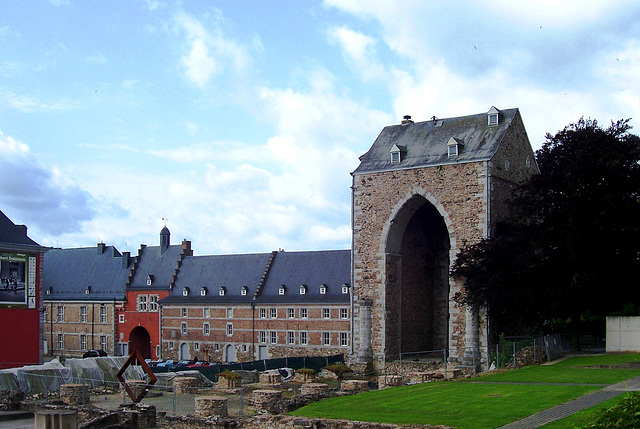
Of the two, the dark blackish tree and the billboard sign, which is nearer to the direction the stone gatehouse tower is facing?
the billboard sign

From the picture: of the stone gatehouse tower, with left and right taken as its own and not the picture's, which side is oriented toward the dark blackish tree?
left

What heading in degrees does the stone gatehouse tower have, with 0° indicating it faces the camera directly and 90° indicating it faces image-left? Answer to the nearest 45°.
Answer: approximately 45°

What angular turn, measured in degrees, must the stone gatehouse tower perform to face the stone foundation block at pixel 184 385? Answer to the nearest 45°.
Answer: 0° — it already faces it

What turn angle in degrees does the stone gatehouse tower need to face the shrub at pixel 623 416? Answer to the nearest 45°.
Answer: approximately 45° to its left
